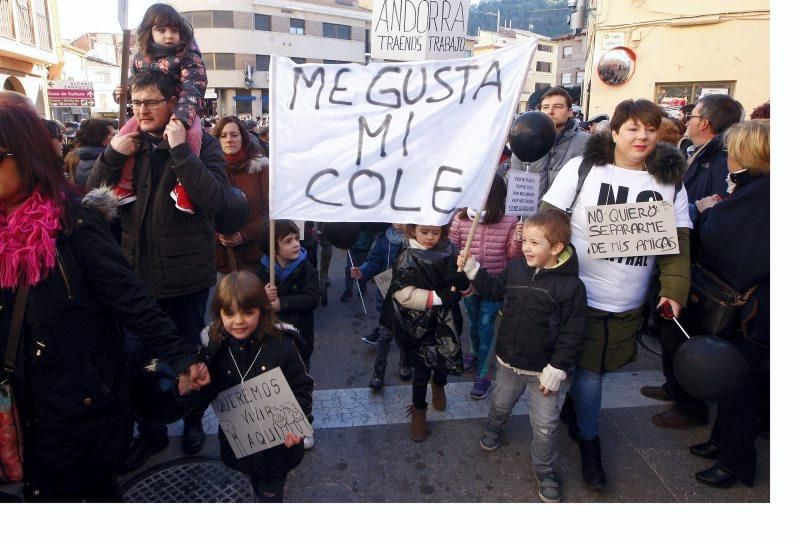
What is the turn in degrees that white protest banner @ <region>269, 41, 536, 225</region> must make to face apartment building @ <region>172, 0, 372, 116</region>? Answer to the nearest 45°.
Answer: approximately 180°

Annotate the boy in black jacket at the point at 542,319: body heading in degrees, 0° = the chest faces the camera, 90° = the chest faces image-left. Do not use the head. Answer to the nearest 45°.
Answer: approximately 45°

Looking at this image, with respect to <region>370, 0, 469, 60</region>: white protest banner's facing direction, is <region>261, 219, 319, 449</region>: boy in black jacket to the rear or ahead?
ahead

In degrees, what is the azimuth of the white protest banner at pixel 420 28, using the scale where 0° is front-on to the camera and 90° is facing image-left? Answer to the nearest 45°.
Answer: approximately 0°

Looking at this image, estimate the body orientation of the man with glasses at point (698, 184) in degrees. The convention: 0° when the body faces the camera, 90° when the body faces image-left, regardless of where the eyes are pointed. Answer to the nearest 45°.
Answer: approximately 90°

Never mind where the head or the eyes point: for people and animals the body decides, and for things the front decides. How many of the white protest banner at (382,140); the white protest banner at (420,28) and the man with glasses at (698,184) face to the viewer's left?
1

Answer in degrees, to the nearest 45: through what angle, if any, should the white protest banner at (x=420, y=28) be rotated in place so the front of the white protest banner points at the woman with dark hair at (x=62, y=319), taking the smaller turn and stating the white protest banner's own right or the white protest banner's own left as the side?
0° — it already faces them

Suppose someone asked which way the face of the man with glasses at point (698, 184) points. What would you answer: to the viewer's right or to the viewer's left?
to the viewer's left

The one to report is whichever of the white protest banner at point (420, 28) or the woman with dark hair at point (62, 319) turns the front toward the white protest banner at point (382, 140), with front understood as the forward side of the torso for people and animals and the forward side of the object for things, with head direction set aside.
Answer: the white protest banner at point (420, 28)

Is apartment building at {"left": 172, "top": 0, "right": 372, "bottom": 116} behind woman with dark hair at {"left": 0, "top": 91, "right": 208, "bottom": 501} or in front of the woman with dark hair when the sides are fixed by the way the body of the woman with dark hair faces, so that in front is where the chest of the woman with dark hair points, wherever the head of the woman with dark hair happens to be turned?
behind

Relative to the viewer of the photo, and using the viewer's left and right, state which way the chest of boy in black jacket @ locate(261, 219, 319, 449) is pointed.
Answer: facing the viewer and to the left of the viewer
